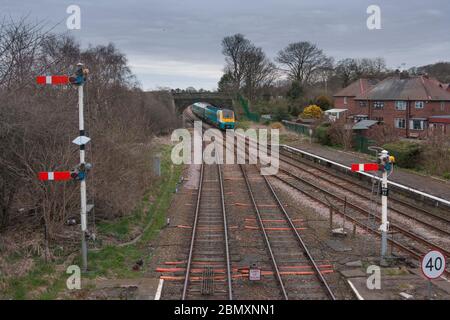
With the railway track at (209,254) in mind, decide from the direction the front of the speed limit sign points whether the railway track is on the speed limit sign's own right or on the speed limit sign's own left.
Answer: on the speed limit sign's own right

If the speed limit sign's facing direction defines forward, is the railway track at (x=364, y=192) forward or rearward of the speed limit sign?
rearward

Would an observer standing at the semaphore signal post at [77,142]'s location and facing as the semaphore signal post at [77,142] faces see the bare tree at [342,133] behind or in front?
behind

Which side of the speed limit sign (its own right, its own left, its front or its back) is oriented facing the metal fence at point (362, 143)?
back

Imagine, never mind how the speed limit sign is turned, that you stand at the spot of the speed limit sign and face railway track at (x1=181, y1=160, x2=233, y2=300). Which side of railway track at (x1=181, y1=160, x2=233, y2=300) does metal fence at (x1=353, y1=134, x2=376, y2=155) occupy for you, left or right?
right

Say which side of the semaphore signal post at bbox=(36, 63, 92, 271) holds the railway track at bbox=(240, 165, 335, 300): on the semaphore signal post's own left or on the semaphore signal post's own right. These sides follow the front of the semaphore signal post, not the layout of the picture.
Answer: on the semaphore signal post's own left

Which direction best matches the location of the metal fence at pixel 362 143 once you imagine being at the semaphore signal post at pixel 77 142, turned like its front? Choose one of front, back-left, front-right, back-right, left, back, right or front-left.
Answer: back-left

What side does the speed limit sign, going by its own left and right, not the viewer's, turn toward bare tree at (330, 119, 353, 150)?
back

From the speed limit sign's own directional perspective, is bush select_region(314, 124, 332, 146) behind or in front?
behind

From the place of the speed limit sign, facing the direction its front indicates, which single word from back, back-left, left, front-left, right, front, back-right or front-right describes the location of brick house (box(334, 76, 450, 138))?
back

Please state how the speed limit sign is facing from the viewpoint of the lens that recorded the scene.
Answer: facing the viewer

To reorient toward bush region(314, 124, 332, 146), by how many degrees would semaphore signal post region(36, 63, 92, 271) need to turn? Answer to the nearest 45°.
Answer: approximately 135° to its left

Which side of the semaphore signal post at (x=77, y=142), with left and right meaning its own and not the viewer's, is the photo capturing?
front
